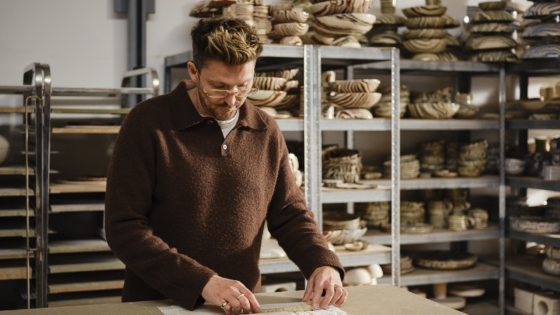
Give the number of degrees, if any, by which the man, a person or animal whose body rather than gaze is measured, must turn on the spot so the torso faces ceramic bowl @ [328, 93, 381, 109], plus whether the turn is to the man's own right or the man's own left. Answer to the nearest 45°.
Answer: approximately 90° to the man's own left

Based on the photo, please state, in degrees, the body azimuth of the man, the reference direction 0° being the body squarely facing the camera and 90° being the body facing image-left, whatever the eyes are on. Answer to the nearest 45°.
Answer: approximately 315°

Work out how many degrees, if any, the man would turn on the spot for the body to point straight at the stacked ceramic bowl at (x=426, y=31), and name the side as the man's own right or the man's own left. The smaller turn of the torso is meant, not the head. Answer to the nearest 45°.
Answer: approximately 90° to the man's own left

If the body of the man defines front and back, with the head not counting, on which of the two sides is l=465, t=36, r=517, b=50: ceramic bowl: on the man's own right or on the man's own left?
on the man's own left

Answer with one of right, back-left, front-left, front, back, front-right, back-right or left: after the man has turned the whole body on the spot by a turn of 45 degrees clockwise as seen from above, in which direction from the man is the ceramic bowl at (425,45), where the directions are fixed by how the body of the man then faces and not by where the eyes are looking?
back-left

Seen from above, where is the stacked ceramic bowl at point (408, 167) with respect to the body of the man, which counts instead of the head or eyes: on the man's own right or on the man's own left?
on the man's own left

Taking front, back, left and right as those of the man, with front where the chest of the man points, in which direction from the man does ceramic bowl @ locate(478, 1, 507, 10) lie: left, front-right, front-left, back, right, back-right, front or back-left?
left

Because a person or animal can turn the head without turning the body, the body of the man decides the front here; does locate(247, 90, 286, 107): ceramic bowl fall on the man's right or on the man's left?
on the man's left

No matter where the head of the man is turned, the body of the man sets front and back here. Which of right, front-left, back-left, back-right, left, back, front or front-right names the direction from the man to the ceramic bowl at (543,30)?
left

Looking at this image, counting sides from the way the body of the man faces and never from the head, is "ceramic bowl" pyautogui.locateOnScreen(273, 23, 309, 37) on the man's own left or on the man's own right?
on the man's own left

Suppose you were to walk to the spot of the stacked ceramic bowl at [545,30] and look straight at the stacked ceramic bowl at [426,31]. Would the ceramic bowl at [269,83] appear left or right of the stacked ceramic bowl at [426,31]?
left

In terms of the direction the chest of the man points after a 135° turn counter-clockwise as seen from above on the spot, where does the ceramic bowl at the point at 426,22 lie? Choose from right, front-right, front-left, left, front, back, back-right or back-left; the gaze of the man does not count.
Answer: front-right

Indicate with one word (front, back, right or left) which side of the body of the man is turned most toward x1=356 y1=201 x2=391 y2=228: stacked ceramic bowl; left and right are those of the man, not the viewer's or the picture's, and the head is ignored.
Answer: left
